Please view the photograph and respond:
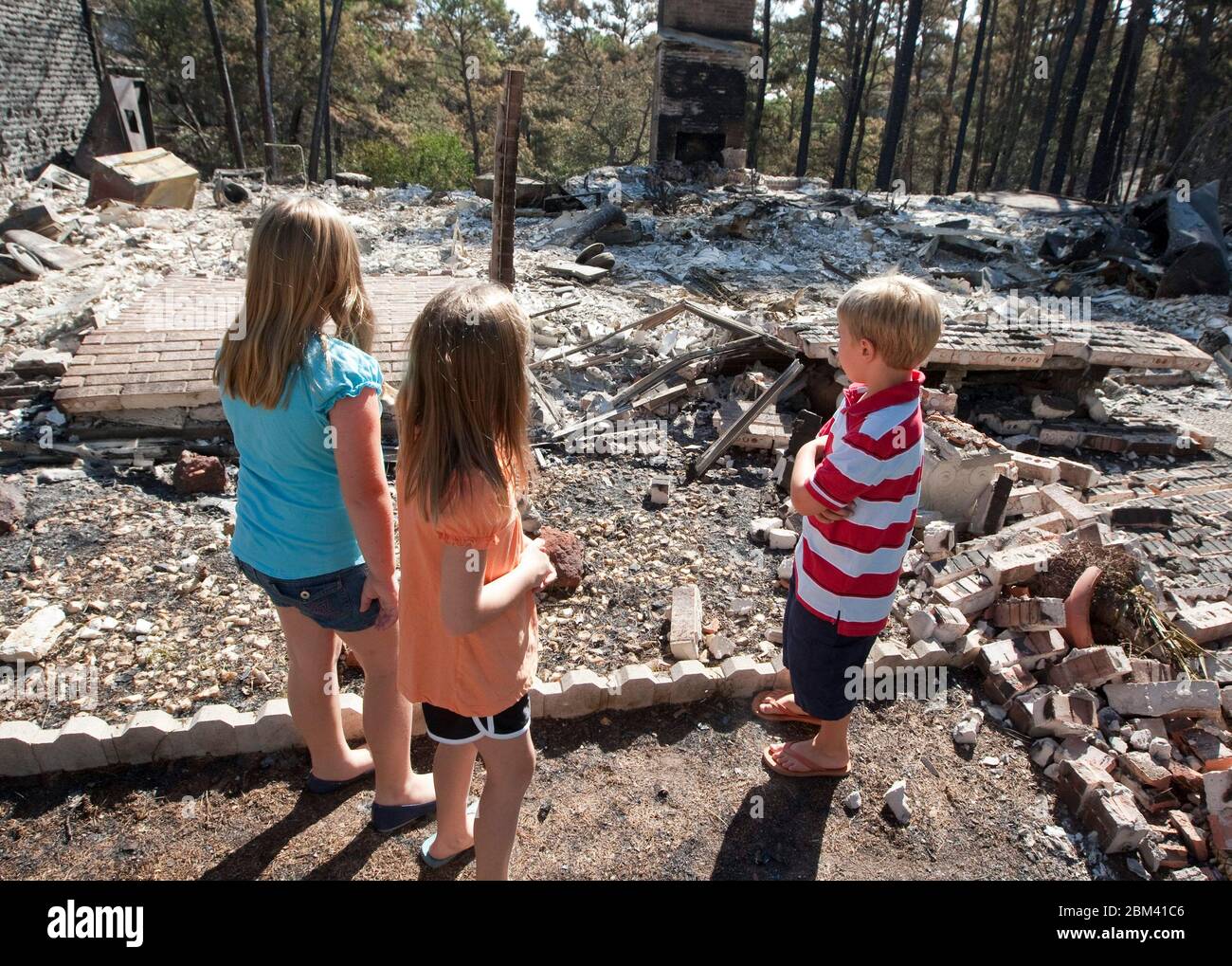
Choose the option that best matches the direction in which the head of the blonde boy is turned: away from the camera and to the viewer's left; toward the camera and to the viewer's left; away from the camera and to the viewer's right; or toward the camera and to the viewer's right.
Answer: away from the camera and to the viewer's left

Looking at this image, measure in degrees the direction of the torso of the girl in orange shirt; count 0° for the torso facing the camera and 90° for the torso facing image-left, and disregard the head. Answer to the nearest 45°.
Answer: approximately 225°

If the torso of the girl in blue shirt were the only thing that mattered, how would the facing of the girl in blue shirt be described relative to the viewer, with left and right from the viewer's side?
facing away from the viewer and to the right of the viewer

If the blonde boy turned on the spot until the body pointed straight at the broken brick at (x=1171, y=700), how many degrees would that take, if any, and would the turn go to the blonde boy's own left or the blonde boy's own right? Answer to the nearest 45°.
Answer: approximately 135° to the blonde boy's own right

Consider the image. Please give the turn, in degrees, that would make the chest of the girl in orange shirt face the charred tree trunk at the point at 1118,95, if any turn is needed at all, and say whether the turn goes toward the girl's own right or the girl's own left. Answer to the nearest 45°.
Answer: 0° — they already face it

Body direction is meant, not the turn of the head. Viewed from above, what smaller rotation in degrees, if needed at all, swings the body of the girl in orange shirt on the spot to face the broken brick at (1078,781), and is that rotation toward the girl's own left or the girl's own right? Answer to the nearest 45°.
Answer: approximately 45° to the girl's own right

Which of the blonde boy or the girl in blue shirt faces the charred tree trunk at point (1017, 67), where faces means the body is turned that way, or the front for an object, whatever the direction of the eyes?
the girl in blue shirt

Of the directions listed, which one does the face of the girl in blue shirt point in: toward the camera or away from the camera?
away from the camera

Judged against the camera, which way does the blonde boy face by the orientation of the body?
to the viewer's left

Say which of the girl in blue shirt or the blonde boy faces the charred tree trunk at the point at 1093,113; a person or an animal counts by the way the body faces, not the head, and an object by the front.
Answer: the girl in blue shirt
